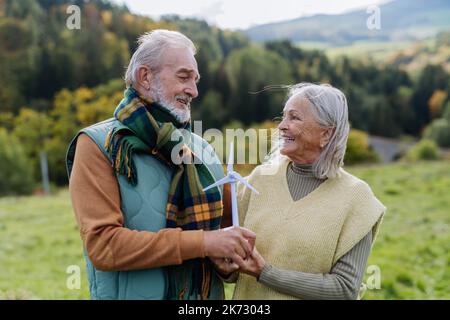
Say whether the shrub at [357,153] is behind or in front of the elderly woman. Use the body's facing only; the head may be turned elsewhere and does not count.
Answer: behind

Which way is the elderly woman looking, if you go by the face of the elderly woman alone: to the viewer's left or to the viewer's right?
to the viewer's left

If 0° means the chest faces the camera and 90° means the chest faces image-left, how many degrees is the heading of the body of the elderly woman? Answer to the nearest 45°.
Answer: approximately 45°

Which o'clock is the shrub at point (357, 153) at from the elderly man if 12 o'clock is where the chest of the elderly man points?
The shrub is roughly at 8 o'clock from the elderly man.

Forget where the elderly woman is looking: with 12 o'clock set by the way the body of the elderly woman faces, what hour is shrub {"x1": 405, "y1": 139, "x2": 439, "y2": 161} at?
The shrub is roughly at 5 o'clock from the elderly woman.

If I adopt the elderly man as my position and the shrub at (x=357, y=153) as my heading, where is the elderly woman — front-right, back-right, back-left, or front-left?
front-right

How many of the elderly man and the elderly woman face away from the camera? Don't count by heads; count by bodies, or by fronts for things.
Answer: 0

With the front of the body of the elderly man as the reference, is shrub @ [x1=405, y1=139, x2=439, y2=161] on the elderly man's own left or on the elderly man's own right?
on the elderly man's own left

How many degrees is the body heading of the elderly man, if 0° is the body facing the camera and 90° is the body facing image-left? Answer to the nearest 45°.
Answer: approximately 315°
